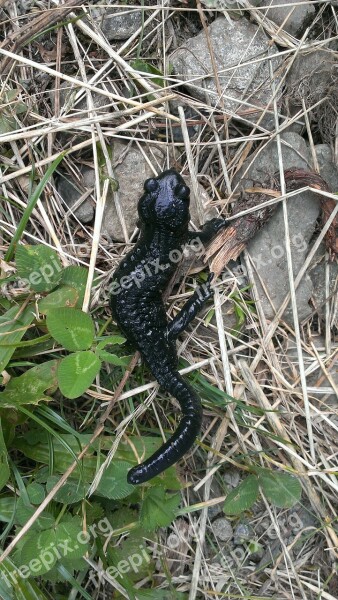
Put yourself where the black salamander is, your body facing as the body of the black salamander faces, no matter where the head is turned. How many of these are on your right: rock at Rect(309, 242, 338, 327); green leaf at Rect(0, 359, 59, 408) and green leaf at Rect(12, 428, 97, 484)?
1

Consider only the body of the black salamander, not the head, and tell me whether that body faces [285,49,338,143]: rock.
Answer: no

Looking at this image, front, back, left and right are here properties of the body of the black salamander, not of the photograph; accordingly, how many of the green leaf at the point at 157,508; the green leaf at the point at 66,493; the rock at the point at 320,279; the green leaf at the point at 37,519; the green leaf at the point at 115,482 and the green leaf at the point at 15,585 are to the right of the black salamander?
1

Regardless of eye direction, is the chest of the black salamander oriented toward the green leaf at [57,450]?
no

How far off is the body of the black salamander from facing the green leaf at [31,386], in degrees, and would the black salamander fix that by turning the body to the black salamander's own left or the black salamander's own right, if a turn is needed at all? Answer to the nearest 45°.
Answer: approximately 90° to the black salamander's own left

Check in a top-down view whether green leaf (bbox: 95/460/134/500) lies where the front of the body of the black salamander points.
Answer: no

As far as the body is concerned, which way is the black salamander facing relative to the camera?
away from the camera

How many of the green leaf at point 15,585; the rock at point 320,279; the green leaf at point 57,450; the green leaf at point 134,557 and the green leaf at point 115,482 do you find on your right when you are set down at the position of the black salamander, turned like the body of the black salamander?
1

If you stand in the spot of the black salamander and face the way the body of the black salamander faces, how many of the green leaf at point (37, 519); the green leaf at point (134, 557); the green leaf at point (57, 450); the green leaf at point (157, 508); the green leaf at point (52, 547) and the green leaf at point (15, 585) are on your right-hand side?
0

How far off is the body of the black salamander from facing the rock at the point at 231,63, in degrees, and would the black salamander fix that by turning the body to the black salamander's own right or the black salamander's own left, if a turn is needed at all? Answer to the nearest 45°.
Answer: approximately 45° to the black salamander's own right

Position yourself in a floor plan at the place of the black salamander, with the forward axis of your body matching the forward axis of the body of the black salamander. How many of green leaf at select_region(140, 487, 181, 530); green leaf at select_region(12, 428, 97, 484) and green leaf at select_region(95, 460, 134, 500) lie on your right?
0

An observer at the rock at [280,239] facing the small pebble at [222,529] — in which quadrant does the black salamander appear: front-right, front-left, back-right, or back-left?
front-right

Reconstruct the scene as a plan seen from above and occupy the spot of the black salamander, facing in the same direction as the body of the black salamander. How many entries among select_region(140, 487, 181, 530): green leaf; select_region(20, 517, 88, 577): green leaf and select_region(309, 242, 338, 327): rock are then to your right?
1
